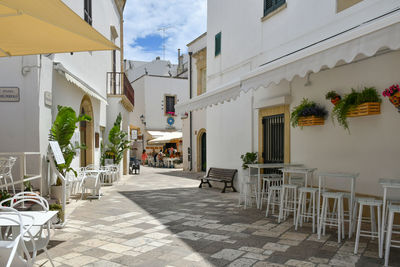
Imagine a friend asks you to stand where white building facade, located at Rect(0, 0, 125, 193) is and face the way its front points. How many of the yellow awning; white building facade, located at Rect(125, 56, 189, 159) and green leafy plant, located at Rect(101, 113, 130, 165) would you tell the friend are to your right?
1

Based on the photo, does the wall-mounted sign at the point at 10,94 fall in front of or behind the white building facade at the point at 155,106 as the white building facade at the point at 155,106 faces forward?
in front

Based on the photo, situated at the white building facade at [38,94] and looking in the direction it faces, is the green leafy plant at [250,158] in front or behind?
in front

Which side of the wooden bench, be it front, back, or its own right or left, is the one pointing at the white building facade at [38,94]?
front

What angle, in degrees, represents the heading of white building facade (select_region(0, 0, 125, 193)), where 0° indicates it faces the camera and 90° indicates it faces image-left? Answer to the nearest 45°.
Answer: approximately 270°

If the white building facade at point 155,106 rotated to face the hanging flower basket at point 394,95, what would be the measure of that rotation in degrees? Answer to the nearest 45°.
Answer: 0° — it already faces it

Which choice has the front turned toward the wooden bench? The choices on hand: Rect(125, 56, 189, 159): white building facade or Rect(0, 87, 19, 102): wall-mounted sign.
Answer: the white building facade

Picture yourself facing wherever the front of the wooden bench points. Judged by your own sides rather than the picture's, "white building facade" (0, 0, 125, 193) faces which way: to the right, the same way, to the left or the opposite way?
the opposite way

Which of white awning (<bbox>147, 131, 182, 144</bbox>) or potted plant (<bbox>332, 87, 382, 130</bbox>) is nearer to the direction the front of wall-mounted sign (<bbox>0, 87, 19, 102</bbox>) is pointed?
the potted plant

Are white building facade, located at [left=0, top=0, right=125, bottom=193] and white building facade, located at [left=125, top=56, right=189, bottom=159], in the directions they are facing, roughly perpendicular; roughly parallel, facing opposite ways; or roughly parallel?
roughly perpendicular

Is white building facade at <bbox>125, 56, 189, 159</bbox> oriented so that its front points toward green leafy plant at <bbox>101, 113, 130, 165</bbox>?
yes

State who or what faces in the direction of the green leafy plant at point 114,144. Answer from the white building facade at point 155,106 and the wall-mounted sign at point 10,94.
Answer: the white building facade
